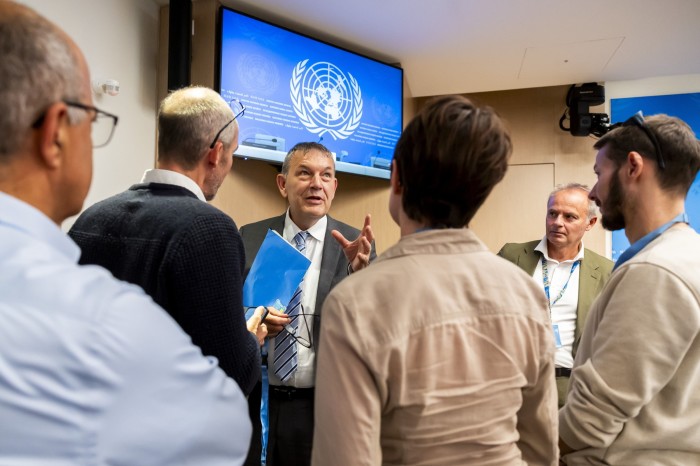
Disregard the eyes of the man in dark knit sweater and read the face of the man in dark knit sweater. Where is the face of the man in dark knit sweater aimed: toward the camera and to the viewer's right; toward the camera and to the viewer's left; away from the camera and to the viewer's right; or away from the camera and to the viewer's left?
away from the camera and to the viewer's right

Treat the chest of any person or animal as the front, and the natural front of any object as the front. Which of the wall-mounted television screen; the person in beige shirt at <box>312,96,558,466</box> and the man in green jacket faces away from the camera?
the person in beige shirt

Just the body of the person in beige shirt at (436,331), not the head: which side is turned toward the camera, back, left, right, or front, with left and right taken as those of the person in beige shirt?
back

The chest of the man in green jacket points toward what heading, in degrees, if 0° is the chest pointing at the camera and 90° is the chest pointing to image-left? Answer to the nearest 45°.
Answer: approximately 45°

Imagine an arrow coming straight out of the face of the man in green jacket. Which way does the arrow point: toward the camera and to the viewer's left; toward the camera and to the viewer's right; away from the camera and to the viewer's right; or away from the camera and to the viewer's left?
toward the camera and to the viewer's left

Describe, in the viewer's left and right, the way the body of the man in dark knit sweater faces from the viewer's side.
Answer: facing away from the viewer and to the right of the viewer
